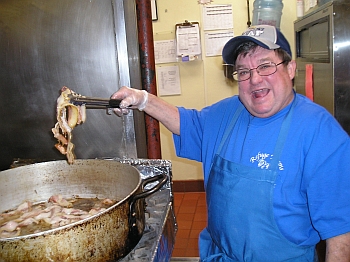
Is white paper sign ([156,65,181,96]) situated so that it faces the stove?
yes

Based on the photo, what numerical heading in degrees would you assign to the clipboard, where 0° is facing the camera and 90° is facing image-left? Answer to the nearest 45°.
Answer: approximately 0°

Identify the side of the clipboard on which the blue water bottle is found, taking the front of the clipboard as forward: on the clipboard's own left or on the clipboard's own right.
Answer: on the clipboard's own left

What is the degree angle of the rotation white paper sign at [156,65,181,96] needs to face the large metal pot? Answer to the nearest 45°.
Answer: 0° — it already faces it

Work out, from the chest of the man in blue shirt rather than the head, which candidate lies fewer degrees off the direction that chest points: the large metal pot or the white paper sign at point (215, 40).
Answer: the large metal pot
